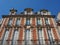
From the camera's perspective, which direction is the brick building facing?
toward the camera
